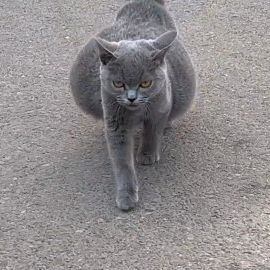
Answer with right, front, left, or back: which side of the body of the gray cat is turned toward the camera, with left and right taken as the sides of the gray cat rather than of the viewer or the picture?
front
